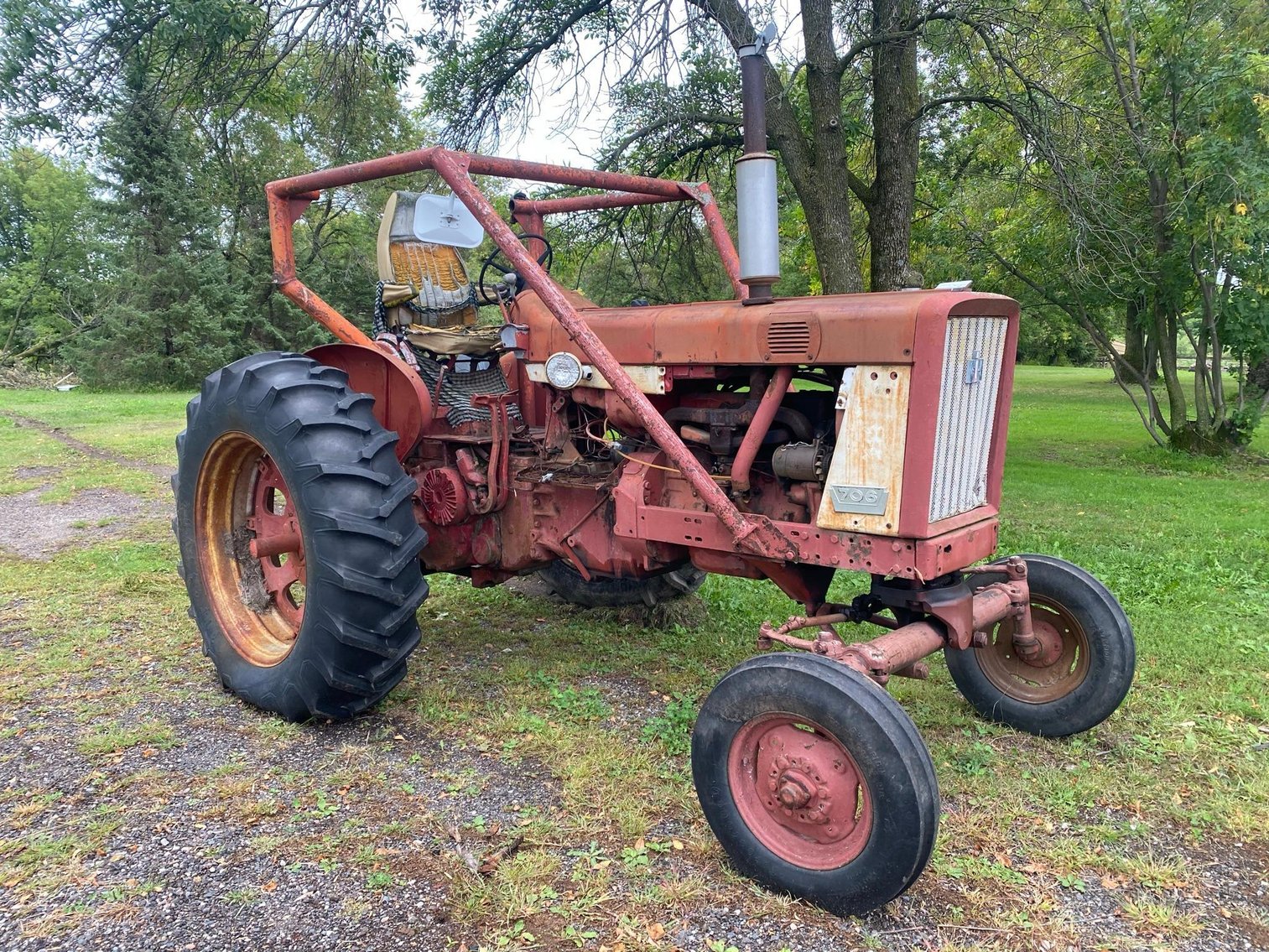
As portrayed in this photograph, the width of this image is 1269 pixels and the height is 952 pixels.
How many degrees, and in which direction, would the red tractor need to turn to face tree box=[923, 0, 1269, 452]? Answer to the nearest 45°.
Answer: approximately 90° to its left

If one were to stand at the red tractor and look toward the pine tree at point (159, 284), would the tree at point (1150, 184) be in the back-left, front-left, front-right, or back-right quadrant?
front-right

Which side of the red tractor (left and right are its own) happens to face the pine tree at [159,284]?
back

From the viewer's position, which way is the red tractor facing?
facing the viewer and to the right of the viewer

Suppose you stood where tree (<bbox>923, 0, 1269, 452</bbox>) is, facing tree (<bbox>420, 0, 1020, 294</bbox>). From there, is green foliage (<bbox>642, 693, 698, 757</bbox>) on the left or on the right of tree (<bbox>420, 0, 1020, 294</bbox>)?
left

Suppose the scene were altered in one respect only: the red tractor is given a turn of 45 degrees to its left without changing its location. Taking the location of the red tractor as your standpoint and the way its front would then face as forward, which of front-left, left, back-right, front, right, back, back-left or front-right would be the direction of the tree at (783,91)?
left
